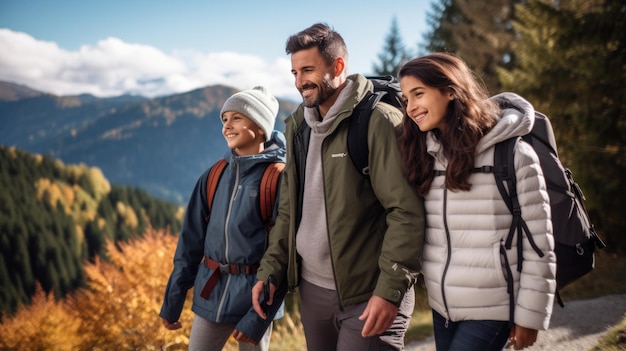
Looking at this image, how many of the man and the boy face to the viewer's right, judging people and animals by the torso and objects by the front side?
0

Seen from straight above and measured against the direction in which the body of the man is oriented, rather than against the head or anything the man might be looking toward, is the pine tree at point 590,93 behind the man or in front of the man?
behind

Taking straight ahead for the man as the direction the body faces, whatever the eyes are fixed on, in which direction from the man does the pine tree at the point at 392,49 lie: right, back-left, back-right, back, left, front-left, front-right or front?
back-right

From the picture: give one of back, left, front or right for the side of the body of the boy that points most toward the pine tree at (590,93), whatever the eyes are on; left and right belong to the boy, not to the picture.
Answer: back

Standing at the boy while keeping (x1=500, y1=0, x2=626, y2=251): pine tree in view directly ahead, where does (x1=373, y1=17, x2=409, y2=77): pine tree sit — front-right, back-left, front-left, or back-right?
front-left

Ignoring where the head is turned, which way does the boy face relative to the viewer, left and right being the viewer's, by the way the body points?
facing the viewer and to the left of the viewer

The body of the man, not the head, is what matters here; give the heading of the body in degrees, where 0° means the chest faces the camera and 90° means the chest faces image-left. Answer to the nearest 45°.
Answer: approximately 45°

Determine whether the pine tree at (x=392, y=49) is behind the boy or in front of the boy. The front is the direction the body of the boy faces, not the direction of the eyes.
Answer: behind

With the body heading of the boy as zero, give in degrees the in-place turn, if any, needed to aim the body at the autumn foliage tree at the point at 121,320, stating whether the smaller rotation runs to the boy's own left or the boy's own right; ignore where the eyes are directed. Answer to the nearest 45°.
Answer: approximately 135° to the boy's own right

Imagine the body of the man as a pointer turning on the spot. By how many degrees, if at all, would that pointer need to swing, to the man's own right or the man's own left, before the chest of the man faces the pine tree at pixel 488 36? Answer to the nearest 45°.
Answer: approximately 135° to the man's own right

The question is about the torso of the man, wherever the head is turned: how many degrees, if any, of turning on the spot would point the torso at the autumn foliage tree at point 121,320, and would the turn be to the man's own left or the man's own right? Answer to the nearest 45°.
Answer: approximately 90° to the man's own right

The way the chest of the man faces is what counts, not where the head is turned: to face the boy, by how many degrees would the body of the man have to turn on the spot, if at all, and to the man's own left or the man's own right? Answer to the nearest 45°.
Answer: approximately 90° to the man's own right

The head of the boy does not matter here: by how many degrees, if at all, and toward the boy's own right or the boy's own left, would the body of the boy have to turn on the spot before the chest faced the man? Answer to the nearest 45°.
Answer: approximately 90° to the boy's own left
